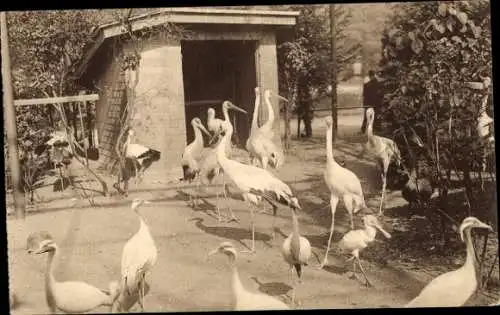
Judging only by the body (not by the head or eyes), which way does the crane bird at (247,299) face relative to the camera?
to the viewer's left

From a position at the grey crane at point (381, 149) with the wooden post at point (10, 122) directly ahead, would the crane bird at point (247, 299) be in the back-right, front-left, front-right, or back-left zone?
front-left

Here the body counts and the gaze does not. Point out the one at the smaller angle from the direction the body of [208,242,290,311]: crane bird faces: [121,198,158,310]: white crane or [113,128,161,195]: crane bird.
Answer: the white crane

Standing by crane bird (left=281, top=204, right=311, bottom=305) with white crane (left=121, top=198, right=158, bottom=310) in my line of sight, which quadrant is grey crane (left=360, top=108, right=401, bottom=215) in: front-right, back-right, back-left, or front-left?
back-right

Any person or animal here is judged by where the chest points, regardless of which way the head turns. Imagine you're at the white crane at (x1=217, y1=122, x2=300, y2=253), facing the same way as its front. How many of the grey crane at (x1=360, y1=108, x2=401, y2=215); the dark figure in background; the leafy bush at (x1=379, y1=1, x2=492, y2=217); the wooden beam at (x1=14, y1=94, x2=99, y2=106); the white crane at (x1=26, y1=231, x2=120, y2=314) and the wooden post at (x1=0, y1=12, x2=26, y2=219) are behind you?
3

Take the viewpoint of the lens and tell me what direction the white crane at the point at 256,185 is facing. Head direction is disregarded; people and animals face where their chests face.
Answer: facing to the left of the viewer

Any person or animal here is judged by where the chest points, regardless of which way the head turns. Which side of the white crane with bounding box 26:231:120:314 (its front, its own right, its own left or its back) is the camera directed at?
left

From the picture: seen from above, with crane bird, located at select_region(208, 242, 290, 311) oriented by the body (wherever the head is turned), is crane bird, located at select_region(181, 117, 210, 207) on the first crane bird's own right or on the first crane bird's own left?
on the first crane bird's own right

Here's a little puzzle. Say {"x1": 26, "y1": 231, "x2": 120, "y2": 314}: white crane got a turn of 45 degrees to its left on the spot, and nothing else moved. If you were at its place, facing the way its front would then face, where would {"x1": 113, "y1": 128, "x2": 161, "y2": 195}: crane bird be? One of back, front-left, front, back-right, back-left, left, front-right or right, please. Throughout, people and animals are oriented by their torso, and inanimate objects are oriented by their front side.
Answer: back
